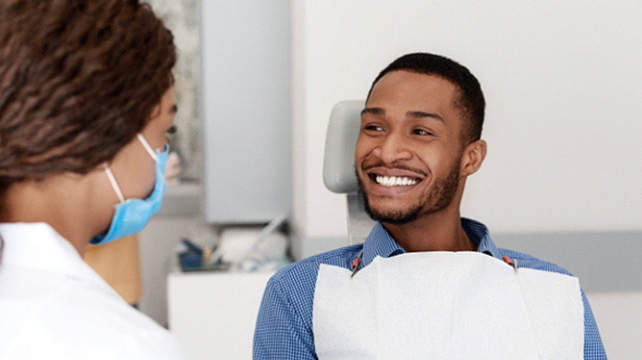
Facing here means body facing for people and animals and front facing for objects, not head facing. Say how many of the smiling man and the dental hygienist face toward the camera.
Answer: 1

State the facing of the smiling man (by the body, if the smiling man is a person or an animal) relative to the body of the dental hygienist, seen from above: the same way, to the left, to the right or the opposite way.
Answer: the opposite way

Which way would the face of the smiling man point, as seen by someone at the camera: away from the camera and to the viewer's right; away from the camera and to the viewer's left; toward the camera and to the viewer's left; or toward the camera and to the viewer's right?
toward the camera and to the viewer's left

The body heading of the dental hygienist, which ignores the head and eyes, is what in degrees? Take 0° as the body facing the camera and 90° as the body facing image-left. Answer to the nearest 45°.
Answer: approximately 225°

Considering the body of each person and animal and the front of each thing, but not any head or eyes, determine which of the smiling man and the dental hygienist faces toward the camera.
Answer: the smiling man

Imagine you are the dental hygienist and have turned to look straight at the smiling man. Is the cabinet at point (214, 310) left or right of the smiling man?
left

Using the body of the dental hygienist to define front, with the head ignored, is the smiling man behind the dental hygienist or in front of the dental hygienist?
in front

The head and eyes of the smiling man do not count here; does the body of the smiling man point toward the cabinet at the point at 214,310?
no

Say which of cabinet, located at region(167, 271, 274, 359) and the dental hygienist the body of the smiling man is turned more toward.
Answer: the dental hygienist

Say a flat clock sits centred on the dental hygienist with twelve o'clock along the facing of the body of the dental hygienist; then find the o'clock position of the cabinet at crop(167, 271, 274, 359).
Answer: The cabinet is roughly at 11 o'clock from the dental hygienist.

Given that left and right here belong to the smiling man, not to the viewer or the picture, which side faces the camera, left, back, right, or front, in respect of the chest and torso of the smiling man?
front

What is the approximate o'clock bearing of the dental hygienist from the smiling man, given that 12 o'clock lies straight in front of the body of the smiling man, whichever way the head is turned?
The dental hygienist is roughly at 1 o'clock from the smiling man.

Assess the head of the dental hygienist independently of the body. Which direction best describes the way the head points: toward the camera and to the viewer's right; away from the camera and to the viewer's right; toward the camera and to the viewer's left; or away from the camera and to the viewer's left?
away from the camera and to the viewer's right
